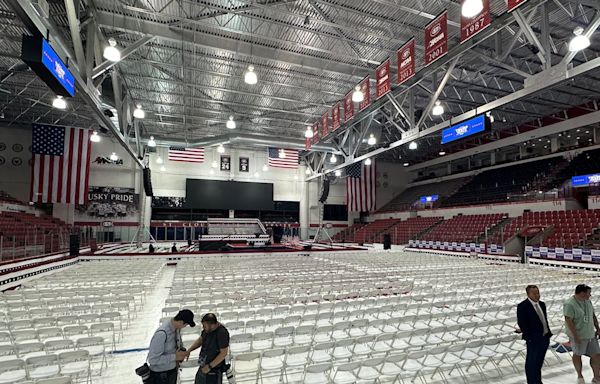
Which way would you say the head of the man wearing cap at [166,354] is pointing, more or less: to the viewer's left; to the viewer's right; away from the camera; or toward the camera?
to the viewer's right

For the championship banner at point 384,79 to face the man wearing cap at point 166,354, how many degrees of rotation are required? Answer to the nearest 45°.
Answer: approximately 45° to its left

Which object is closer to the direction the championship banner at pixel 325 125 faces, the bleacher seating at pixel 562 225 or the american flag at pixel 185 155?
the american flag

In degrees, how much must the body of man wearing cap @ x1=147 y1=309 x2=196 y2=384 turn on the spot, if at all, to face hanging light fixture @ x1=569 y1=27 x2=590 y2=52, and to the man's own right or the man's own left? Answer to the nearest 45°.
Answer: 0° — they already face it

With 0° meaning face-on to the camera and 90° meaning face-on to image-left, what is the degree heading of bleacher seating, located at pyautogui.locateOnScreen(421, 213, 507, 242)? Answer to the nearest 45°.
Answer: approximately 45°

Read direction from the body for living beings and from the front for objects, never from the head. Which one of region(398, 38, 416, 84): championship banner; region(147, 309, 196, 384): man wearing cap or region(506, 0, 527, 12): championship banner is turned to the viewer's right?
the man wearing cap

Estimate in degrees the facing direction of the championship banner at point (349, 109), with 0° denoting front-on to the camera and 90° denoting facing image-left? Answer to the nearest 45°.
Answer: approximately 45°

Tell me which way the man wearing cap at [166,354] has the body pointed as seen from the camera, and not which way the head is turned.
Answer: to the viewer's right

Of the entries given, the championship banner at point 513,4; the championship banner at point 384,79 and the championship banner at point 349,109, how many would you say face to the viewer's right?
0

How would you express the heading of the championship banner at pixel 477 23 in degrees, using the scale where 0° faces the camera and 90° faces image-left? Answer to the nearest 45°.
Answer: approximately 45°

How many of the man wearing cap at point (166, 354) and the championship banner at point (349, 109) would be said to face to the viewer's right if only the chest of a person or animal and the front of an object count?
1

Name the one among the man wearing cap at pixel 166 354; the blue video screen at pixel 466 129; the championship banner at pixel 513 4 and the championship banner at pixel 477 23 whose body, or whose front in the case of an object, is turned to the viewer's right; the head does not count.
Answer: the man wearing cap

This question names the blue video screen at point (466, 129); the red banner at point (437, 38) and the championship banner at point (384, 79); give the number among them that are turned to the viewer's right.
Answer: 0

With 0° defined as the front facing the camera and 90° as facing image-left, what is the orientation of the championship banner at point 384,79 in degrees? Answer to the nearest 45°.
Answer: approximately 45°

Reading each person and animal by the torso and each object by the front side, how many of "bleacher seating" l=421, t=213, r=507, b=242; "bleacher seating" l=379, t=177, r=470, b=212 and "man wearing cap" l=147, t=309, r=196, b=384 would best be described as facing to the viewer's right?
1
